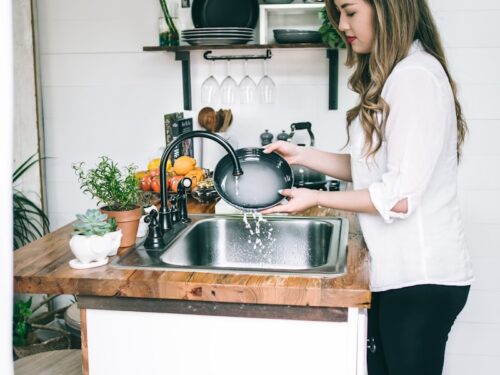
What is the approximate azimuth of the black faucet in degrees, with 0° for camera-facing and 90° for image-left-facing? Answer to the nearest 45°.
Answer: approximately 270°

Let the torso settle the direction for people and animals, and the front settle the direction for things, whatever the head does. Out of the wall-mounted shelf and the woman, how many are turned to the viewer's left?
1

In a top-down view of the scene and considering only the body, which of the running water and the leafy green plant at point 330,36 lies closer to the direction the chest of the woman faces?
the running water

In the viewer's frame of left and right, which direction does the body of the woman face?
facing to the left of the viewer

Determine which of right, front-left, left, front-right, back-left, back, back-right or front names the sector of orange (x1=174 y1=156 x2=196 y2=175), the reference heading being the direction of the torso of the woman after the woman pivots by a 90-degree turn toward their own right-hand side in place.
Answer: front-left

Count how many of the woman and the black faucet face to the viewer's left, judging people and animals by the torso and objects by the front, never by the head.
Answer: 1

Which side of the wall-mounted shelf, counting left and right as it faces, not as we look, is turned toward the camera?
front

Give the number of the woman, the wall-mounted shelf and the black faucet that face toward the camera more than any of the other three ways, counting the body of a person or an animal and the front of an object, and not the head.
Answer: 1

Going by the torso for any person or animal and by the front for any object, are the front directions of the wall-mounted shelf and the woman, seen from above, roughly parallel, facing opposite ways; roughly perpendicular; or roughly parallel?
roughly perpendicular

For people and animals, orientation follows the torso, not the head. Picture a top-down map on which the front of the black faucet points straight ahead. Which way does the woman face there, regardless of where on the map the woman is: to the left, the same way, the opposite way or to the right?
the opposite way

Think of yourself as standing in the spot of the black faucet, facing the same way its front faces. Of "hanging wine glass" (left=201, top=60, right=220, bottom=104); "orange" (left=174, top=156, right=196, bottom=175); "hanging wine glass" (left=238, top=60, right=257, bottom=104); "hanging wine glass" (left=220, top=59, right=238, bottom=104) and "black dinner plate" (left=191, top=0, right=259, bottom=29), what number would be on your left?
5

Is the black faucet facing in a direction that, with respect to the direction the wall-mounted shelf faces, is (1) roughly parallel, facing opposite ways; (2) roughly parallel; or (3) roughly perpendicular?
roughly perpendicular
